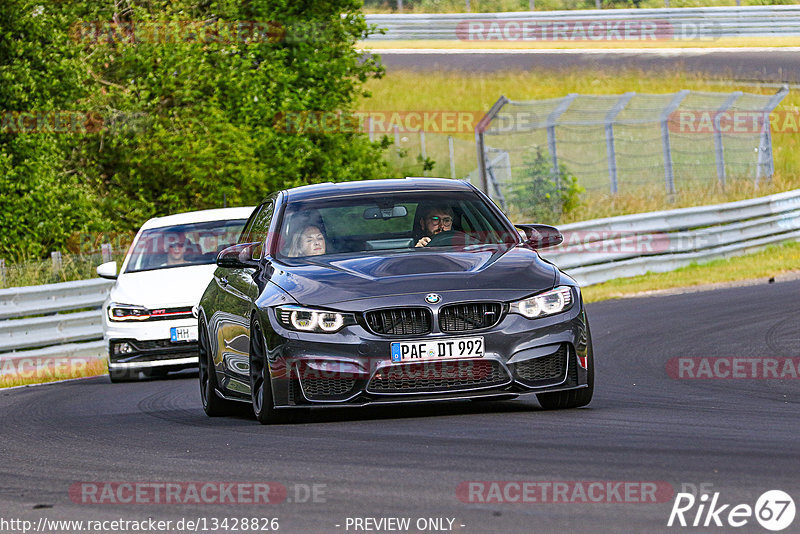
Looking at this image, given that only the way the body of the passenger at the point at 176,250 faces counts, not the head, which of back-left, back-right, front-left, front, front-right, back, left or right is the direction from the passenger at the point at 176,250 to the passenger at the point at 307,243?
front

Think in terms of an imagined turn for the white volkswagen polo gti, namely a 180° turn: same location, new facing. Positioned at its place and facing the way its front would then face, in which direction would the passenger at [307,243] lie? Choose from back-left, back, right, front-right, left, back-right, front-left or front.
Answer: back

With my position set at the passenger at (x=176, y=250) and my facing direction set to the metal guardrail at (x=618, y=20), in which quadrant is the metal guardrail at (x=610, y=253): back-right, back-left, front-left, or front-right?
front-right

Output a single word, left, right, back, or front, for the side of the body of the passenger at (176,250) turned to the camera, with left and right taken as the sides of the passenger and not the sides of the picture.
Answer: front

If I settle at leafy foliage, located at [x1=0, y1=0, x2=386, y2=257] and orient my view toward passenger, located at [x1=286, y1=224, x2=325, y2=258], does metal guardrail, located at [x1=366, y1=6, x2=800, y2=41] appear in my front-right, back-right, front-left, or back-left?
back-left

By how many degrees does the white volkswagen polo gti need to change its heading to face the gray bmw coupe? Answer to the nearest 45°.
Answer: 0° — it already faces it

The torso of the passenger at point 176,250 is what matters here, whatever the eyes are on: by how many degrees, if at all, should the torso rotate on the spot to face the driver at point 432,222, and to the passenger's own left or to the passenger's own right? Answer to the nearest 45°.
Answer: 0° — they already face them

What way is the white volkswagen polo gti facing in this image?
toward the camera

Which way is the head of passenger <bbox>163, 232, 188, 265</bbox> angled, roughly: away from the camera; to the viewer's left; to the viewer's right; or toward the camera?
toward the camera

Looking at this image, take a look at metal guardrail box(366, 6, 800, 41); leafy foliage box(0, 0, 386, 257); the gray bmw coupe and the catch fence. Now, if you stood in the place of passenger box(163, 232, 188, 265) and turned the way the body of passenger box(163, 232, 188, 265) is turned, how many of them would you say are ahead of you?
1
